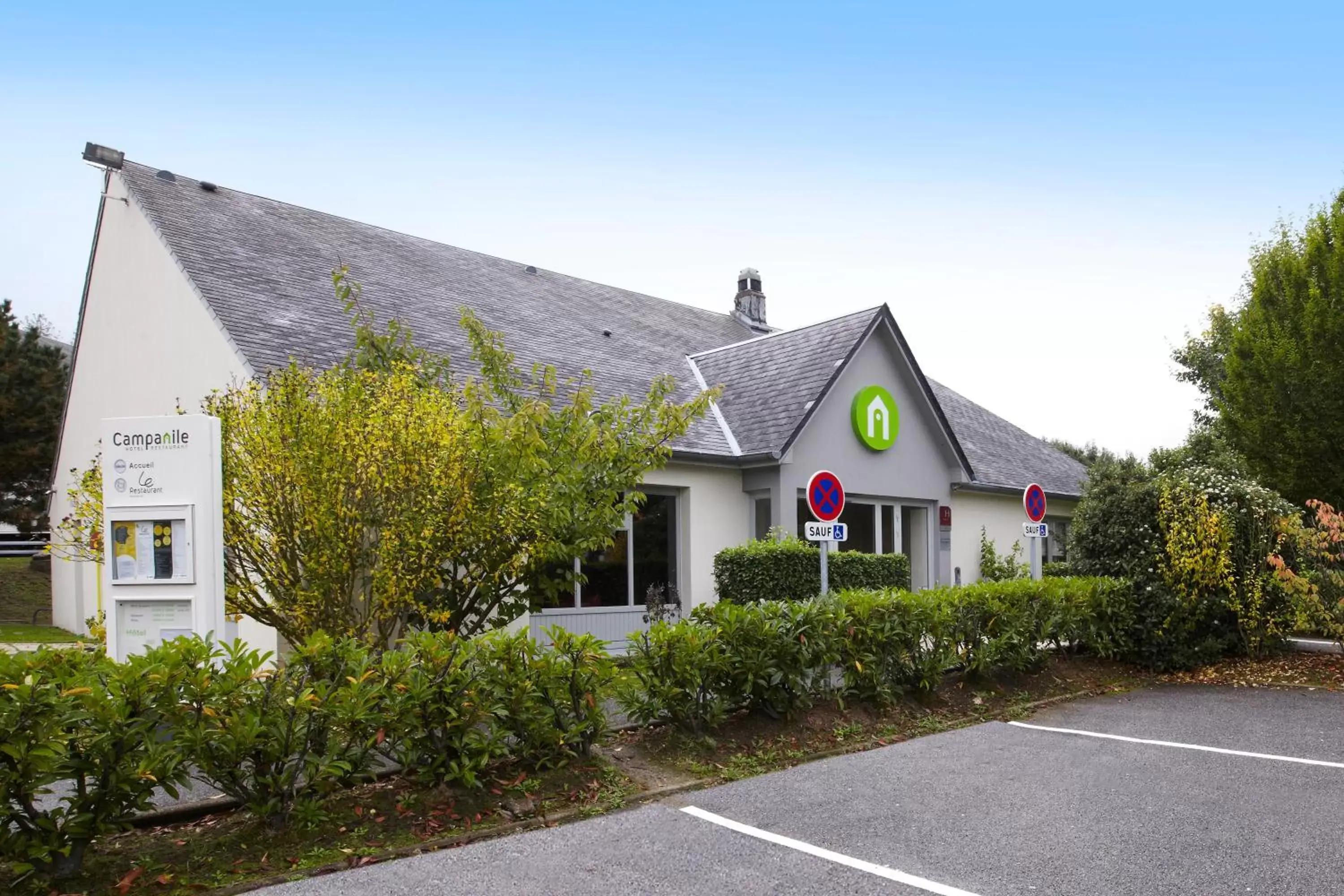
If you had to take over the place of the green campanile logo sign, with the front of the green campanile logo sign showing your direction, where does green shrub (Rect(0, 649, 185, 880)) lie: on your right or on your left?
on your right

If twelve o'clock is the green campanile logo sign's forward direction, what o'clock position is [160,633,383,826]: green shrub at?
The green shrub is roughly at 2 o'clock from the green campanile logo sign.

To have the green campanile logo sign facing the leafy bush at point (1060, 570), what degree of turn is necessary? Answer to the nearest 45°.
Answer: approximately 90° to its left

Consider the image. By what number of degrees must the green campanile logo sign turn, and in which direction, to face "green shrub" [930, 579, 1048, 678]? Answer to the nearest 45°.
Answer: approximately 45° to its right

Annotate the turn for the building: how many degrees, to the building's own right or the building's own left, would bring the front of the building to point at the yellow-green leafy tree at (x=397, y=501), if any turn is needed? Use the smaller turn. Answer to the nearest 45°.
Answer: approximately 45° to the building's own right

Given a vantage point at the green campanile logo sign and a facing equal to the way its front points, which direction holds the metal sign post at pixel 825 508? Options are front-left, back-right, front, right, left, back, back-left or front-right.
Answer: front-right

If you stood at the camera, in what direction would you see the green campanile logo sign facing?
facing the viewer and to the right of the viewer

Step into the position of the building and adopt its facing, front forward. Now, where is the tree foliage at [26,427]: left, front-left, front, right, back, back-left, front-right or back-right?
back

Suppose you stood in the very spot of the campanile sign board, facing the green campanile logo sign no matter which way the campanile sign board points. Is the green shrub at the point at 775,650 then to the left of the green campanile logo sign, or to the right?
right

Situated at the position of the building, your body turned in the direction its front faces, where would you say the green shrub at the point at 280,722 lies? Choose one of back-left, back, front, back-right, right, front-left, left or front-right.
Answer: front-right

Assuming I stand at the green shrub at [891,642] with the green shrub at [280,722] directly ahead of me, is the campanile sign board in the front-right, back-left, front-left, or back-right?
front-right
